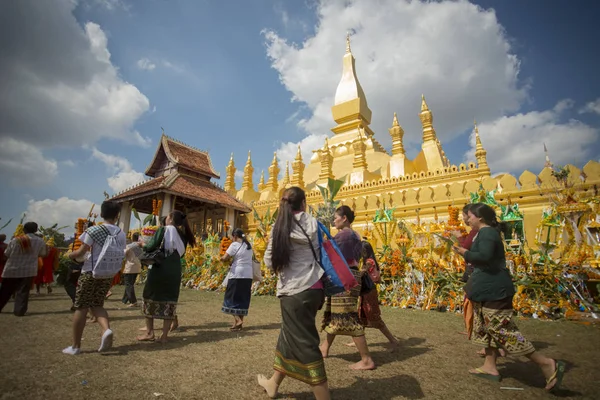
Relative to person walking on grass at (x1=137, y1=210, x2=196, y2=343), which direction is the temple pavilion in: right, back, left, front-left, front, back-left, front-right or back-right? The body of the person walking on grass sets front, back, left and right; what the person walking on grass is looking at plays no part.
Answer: front-right

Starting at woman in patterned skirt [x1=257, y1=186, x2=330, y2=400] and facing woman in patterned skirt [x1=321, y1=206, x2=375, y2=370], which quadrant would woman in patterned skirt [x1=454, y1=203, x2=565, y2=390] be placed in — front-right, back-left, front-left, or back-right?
front-right

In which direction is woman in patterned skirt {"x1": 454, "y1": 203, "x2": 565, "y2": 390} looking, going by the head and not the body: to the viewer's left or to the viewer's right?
to the viewer's left

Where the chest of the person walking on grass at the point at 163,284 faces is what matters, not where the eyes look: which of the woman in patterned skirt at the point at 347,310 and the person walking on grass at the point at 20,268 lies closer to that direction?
the person walking on grass

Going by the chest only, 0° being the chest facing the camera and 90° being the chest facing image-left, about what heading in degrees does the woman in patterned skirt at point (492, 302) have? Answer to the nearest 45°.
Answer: approximately 90°

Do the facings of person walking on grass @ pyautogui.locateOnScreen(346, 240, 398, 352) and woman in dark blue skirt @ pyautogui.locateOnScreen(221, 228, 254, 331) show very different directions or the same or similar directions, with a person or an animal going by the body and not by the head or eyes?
same or similar directions

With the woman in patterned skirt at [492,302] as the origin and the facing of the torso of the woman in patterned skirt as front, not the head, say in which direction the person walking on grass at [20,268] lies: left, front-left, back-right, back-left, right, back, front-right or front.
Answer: front
